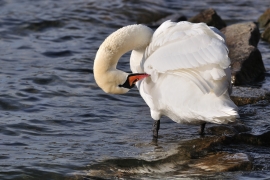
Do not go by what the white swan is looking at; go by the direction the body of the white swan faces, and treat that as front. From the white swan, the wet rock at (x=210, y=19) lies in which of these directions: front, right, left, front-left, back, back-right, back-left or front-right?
right

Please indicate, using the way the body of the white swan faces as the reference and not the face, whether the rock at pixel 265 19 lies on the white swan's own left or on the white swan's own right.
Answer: on the white swan's own right

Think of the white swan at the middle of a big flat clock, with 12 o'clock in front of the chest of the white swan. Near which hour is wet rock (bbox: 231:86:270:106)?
The wet rock is roughly at 4 o'clock from the white swan.

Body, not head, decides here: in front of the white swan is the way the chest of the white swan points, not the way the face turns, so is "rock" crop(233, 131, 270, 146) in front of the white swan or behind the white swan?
behind

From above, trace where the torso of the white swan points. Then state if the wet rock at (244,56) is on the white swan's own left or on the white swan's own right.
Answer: on the white swan's own right

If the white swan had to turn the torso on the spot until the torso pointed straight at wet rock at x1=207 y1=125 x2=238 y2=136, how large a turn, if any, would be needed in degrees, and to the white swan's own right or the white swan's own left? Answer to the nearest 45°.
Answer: approximately 135° to the white swan's own right

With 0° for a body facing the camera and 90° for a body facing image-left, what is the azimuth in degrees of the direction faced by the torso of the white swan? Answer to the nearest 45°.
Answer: approximately 90°
